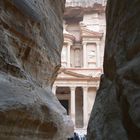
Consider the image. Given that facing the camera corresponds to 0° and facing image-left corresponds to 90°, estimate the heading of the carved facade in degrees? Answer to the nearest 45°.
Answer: approximately 0°
